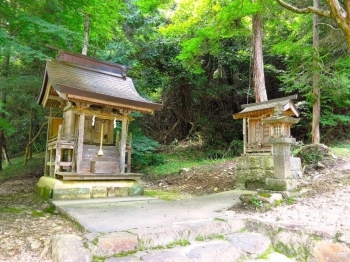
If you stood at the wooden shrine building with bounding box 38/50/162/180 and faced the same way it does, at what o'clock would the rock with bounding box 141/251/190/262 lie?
The rock is roughly at 1 o'clock from the wooden shrine building.

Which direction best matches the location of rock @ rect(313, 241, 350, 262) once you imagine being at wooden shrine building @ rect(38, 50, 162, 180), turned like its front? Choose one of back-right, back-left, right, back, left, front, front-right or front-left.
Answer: front

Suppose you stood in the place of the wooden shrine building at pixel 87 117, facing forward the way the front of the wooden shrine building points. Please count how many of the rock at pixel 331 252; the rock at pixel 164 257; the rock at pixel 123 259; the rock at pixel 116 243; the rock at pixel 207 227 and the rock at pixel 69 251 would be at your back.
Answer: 0

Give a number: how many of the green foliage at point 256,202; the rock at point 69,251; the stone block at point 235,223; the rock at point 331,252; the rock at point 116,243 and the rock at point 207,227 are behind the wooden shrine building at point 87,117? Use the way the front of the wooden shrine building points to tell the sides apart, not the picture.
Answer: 0

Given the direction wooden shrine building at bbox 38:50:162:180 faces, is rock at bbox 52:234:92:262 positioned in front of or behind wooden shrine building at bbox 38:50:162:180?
in front

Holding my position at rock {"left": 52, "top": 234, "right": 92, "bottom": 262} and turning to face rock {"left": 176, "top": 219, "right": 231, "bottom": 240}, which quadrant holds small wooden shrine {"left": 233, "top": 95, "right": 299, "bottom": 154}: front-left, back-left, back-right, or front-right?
front-left

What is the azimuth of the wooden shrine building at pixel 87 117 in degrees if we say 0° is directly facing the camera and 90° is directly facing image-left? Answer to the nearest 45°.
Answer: approximately 315°

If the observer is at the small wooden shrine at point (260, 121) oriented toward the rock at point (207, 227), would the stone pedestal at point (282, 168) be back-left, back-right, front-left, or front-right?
front-left

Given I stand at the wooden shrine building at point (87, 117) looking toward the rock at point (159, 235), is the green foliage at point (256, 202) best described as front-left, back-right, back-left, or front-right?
front-left

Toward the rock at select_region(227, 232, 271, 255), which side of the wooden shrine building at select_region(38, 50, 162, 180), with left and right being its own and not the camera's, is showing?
front

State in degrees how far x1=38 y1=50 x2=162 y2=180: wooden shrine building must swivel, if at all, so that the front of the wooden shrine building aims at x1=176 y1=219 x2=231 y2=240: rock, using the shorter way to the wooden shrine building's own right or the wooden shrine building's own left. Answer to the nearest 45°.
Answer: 0° — it already faces it

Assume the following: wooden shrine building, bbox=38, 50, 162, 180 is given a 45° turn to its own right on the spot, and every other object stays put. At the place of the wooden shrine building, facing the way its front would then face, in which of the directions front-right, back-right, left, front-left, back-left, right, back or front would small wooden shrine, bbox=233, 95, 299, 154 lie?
left

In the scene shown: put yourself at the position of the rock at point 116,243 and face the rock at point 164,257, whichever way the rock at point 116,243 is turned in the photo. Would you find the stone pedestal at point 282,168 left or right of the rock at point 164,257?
left

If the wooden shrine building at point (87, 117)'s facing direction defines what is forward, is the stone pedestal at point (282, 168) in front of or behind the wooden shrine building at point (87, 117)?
in front

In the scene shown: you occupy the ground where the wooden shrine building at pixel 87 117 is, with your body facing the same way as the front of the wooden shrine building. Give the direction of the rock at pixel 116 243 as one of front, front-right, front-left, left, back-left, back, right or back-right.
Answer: front-right
